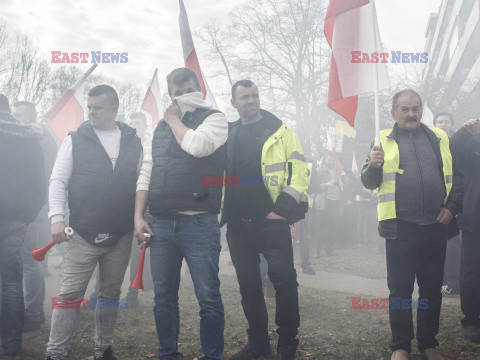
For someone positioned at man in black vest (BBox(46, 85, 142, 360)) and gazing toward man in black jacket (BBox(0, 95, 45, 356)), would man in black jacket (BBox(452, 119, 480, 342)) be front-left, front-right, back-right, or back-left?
back-right

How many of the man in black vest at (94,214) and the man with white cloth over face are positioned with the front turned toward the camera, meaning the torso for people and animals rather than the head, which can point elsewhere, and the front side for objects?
2

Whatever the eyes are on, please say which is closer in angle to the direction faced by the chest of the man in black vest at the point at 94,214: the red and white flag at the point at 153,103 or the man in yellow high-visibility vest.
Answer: the man in yellow high-visibility vest

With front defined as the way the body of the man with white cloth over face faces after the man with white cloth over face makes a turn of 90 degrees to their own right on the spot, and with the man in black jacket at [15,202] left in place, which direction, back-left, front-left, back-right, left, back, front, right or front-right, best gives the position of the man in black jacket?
front-right

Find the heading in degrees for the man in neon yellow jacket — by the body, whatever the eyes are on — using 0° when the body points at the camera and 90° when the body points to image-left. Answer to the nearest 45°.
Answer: approximately 45°

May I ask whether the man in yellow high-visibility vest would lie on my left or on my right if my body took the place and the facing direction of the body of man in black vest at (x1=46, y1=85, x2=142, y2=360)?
on my left

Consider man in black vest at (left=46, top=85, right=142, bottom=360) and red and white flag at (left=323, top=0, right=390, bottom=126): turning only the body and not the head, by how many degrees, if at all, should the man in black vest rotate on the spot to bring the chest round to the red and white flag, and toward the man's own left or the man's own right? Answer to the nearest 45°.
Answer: approximately 90° to the man's own left

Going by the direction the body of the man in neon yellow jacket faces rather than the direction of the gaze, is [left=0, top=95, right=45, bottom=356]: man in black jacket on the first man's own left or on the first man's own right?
on the first man's own right

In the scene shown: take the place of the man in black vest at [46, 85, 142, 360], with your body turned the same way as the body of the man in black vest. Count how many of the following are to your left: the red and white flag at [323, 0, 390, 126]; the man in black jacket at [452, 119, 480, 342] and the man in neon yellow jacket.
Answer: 3
